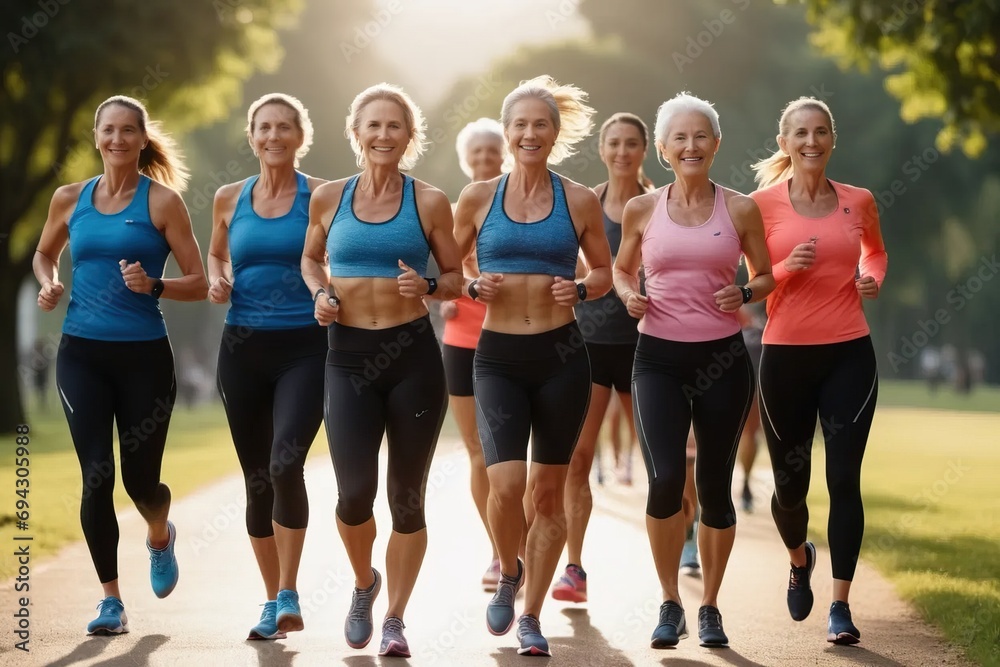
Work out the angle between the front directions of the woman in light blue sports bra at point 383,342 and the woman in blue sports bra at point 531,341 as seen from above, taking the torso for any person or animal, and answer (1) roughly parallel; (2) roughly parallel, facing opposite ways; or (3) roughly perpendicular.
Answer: roughly parallel

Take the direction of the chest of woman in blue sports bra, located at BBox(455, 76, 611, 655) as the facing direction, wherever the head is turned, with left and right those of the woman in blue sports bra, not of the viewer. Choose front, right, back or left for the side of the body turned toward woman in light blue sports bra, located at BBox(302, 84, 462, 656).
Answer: right

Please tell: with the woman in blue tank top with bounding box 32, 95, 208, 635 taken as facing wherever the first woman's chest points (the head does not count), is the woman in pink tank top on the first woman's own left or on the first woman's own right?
on the first woman's own left

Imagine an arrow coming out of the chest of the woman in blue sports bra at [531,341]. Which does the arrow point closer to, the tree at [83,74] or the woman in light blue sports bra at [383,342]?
the woman in light blue sports bra

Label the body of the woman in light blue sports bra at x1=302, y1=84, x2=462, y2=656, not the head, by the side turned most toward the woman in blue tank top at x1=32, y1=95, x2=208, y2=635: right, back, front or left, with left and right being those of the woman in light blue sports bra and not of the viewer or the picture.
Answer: right

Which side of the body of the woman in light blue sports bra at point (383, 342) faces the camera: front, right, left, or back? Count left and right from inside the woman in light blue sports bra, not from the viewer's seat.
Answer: front

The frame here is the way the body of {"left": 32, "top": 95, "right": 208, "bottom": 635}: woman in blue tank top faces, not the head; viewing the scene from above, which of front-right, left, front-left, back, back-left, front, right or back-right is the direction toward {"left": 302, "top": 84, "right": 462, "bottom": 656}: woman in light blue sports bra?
front-left

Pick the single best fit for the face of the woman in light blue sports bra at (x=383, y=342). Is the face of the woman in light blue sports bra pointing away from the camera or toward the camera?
toward the camera

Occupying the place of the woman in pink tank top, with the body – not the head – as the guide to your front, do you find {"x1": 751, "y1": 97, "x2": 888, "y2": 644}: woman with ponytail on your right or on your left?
on your left

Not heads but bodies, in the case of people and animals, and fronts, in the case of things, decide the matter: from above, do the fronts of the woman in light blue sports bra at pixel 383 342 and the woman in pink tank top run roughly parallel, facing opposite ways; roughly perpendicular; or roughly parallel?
roughly parallel

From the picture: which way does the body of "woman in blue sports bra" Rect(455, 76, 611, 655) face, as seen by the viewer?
toward the camera

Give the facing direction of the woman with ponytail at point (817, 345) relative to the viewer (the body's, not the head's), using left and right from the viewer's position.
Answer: facing the viewer

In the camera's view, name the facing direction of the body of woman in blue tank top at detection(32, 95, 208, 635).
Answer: toward the camera
